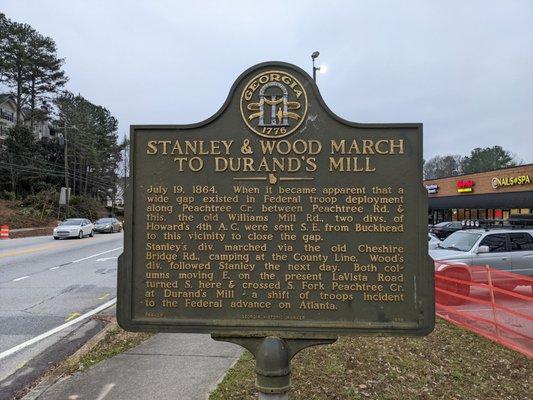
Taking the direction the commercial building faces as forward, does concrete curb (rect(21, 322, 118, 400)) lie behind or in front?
in front

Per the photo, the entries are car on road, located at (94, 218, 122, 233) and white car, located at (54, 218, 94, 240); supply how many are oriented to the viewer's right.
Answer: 0

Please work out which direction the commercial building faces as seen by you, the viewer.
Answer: facing the viewer and to the left of the viewer

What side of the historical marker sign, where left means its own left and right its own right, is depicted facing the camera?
front

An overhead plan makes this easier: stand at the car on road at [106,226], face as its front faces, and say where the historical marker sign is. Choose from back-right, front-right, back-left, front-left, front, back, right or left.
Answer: front-left

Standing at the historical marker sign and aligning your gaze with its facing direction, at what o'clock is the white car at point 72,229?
The white car is roughly at 5 o'clock from the historical marker sign.

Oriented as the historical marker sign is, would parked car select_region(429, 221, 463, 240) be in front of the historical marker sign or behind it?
behind

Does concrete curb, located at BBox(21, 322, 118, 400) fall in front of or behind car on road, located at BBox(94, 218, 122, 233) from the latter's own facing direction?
in front

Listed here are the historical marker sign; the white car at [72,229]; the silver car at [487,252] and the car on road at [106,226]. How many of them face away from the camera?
0

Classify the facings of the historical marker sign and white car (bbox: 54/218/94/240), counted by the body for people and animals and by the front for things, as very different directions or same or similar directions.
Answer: same or similar directions

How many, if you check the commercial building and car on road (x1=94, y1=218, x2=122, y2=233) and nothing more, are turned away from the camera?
0
